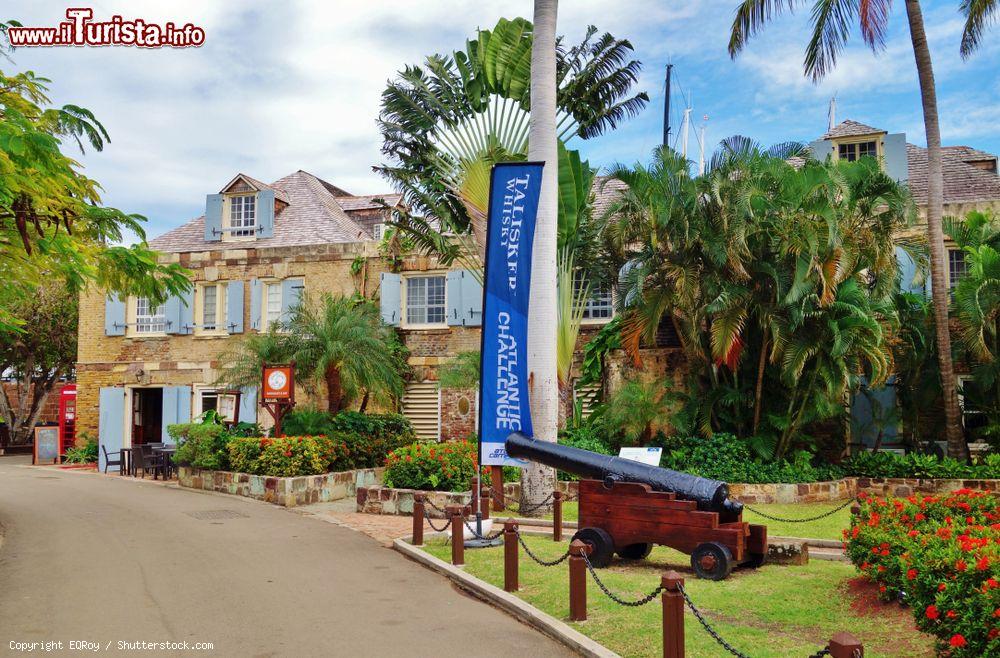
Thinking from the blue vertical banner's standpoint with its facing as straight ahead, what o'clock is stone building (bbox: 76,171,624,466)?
The stone building is roughly at 5 o'clock from the blue vertical banner.

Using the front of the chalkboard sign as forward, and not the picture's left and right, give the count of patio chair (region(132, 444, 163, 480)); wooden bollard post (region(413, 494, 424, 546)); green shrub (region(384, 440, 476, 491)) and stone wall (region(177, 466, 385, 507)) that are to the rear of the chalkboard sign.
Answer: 0

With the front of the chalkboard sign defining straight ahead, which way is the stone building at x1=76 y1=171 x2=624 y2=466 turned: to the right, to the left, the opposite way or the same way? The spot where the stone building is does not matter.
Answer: the same way

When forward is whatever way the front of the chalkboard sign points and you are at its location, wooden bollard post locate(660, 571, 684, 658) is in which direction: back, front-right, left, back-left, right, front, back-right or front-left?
front

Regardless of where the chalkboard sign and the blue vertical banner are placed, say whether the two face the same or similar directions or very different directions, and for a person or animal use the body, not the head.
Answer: same or similar directions

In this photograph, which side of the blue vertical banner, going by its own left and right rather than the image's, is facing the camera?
front

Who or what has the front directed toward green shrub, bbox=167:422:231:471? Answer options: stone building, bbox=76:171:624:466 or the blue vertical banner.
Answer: the stone building

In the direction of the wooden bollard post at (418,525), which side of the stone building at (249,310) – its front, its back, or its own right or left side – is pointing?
front

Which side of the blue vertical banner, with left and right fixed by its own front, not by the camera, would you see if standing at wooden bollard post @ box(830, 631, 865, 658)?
front

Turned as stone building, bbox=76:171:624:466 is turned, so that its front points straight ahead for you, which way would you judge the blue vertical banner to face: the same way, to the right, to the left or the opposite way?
the same way

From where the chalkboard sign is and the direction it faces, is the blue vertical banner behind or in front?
in front

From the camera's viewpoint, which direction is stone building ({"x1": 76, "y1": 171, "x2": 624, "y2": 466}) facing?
toward the camera

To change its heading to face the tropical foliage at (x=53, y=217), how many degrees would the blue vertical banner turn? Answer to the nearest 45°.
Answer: approximately 90° to its right
